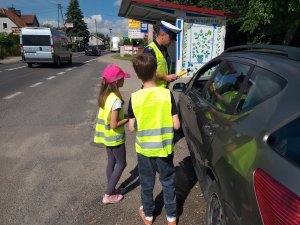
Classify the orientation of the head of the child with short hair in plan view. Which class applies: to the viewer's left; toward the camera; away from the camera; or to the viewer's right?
away from the camera

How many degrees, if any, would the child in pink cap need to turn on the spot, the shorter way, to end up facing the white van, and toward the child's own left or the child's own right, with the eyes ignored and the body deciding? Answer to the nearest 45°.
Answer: approximately 90° to the child's own left

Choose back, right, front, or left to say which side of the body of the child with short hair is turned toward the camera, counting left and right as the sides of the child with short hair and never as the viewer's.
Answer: back

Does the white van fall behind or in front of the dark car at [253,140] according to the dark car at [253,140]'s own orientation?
in front

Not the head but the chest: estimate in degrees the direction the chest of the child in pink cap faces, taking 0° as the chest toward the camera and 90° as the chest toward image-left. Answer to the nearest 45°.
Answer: approximately 270°

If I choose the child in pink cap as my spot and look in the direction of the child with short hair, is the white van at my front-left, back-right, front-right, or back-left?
back-left
